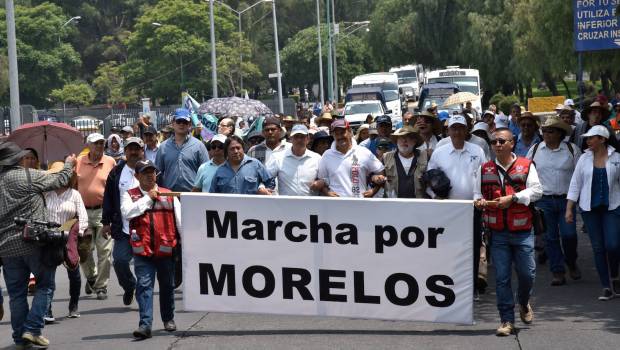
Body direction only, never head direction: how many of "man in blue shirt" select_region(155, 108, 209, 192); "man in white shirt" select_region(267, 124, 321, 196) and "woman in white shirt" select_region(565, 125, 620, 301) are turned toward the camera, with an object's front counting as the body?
3

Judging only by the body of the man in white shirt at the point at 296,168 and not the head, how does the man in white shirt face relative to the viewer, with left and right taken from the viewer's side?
facing the viewer

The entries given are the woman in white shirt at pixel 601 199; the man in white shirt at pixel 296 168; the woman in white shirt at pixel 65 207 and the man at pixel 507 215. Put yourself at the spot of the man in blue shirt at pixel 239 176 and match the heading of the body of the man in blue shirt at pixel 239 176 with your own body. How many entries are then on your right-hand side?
1

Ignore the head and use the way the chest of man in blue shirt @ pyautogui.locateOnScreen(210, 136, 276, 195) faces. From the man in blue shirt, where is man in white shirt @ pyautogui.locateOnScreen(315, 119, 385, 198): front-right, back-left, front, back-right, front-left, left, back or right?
left

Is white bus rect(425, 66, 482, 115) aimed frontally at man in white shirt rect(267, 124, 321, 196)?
yes

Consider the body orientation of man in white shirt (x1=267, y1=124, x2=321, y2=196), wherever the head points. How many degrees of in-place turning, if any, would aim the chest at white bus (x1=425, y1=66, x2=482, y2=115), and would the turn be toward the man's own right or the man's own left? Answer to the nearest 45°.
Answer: approximately 180°

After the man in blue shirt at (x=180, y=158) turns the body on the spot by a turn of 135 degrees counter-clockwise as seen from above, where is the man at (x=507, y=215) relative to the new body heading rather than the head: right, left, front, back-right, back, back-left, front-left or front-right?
right

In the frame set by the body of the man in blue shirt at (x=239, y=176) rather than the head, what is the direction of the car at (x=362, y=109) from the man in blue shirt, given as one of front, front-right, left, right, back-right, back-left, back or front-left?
back
